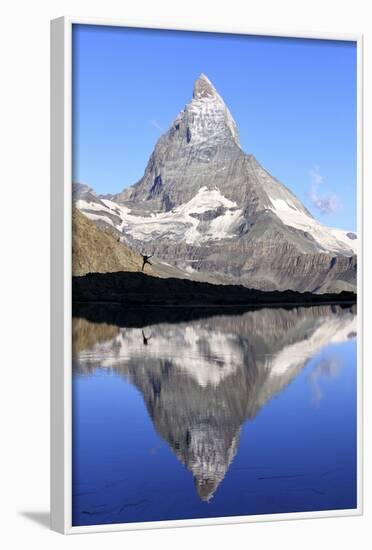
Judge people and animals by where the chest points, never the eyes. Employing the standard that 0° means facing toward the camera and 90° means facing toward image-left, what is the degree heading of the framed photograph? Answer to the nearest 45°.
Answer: approximately 315°
